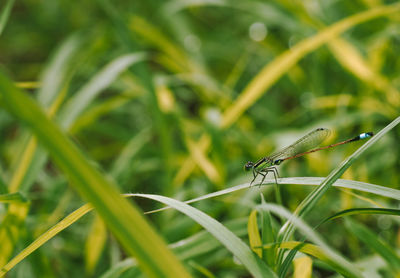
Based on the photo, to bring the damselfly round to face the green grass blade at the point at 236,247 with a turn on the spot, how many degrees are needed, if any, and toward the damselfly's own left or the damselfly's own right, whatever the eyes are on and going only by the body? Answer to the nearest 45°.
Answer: approximately 90° to the damselfly's own left

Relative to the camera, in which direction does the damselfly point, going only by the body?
to the viewer's left

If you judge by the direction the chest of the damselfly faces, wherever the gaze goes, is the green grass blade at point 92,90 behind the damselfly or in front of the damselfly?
in front

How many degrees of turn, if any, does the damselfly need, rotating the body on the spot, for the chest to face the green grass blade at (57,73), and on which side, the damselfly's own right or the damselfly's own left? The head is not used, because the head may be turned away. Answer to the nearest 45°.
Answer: approximately 45° to the damselfly's own right

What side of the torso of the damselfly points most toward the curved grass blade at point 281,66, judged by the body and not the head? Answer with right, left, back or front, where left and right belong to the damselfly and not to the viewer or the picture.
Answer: right
